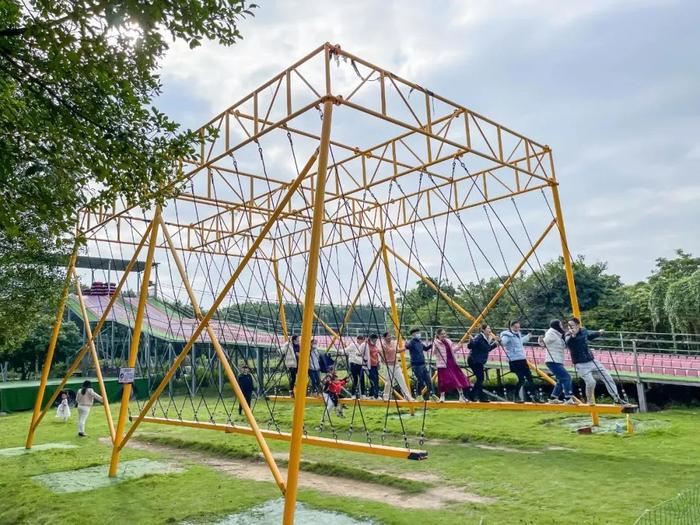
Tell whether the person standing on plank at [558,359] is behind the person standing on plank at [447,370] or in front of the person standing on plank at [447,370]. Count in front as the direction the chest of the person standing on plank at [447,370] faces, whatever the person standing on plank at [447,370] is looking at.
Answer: in front

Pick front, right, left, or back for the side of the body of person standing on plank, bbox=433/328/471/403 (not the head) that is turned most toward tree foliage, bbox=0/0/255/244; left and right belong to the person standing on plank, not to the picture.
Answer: right

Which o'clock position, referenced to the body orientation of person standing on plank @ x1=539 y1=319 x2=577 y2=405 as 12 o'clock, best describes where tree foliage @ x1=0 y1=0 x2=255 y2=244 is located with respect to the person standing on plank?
The tree foliage is roughly at 4 o'clock from the person standing on plank.

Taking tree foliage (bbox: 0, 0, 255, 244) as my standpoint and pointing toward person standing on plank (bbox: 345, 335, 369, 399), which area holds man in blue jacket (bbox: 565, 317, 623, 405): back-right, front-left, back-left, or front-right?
front-right

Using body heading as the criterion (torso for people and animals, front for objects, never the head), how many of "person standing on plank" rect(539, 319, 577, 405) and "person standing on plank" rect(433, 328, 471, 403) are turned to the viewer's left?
0

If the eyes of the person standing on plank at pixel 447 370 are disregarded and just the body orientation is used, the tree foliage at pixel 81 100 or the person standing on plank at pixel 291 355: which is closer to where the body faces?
the tree foliage

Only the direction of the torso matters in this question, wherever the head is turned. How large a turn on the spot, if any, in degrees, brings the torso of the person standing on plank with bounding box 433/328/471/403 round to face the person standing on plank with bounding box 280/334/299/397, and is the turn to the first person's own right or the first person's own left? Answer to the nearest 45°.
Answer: approximately 135° to the first person's own right
